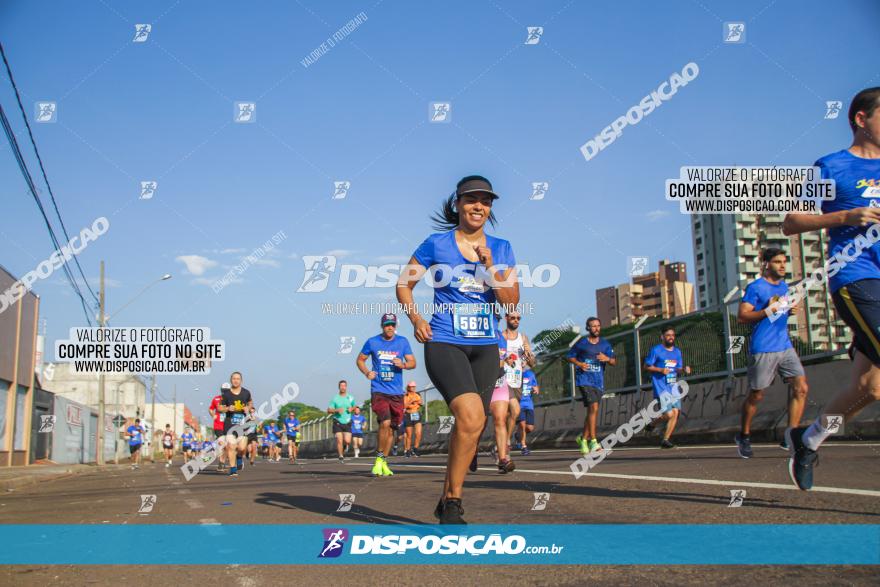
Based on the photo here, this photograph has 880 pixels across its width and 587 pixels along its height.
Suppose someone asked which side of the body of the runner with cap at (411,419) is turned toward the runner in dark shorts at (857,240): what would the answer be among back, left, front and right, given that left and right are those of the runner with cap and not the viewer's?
front

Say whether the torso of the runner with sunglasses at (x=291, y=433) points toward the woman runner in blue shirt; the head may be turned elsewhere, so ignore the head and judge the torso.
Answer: yes

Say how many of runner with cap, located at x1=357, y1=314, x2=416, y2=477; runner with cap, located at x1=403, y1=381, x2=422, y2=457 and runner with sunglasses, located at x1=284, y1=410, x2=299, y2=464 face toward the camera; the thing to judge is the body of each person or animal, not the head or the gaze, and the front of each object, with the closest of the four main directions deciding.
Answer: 3

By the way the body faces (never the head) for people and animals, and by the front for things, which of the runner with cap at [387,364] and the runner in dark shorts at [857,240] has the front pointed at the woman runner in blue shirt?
the runner with cap

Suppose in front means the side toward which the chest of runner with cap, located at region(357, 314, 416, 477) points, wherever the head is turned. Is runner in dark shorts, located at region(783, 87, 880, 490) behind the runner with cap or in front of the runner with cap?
in front

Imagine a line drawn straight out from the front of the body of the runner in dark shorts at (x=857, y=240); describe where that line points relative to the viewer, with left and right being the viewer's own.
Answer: facing the viewer and to the right of the viewer

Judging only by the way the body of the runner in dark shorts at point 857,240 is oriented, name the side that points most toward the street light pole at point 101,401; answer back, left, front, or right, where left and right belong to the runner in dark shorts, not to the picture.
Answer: back

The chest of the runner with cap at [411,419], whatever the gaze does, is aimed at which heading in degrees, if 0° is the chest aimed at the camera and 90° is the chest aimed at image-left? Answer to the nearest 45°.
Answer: approximately 0°

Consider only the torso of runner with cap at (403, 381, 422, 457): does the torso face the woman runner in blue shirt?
yes

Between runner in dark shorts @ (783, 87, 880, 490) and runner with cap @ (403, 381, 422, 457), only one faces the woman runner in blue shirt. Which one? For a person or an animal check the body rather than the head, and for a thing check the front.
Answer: the runner with cap

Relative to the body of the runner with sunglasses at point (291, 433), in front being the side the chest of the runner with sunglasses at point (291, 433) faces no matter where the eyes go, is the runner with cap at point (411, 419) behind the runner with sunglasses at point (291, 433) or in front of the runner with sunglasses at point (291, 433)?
in front

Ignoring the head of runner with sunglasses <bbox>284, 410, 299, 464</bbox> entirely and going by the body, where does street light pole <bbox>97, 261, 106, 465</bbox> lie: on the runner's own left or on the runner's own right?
on the runner's own right

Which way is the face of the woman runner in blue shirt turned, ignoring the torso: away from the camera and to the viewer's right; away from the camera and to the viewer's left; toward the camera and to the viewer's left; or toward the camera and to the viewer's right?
toward the camera and to the viewer's right

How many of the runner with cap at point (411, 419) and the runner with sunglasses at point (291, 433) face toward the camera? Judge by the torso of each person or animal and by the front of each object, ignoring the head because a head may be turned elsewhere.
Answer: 2

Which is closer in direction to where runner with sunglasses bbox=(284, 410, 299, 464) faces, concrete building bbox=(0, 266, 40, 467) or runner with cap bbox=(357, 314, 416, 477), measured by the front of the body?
the runner with cap

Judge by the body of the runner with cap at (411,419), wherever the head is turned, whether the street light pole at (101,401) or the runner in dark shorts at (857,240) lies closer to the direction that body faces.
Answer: the runner in dark shorts
